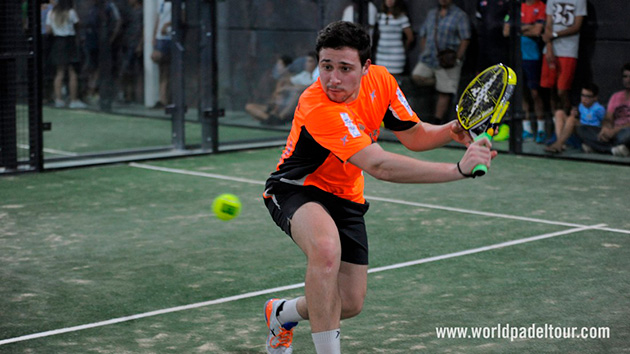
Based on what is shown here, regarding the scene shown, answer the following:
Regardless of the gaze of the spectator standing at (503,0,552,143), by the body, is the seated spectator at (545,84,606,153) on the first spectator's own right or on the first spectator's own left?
on the first spectator's own left

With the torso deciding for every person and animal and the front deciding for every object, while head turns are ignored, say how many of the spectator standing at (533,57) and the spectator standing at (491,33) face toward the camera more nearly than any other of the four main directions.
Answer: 2

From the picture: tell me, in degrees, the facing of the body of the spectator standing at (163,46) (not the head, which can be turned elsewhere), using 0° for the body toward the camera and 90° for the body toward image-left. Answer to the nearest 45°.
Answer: approximately 45°

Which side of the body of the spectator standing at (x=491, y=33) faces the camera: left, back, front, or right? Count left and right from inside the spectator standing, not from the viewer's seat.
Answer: front

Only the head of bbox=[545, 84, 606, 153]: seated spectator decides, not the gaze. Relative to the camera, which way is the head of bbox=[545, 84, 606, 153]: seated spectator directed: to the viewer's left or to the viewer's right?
to the viewer's left

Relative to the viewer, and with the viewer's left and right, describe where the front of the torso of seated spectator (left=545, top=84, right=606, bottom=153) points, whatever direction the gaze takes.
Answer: facing the viewer and to the left of the viewer

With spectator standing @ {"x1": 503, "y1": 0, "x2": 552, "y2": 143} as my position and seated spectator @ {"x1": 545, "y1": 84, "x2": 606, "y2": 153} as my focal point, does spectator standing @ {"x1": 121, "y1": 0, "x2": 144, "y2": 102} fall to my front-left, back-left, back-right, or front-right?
back-right

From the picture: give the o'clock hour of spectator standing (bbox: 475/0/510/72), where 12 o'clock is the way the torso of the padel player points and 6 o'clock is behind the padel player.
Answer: The spectator standing is roughly at 8 o'clock from the padel player.

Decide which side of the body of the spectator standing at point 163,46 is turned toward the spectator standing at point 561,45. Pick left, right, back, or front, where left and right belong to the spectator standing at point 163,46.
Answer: left

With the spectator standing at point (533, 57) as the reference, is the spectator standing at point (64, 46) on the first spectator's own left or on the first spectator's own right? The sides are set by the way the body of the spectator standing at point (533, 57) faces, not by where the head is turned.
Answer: on the first spectator's own right

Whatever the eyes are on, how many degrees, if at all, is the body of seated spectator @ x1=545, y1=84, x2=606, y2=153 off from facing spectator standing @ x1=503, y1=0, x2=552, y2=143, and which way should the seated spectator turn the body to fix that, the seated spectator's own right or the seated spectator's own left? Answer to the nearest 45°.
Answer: approximately 90° to the seated spectator's own right
